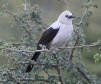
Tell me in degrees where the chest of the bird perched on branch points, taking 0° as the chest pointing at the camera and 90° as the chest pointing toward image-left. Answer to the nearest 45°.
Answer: approximately 270°
